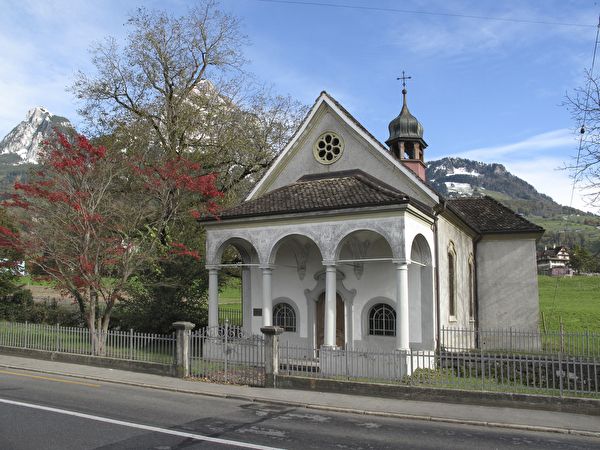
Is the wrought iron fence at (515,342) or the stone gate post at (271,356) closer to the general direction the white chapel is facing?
the stone gate post

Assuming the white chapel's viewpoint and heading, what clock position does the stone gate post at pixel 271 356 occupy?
The stone gate post is roughly at 11 o'clock from the white chapel.

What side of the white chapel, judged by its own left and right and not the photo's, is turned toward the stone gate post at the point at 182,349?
front

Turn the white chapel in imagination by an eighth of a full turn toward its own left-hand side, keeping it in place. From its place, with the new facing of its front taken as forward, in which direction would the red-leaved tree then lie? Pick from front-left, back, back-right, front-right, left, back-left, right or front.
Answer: right
